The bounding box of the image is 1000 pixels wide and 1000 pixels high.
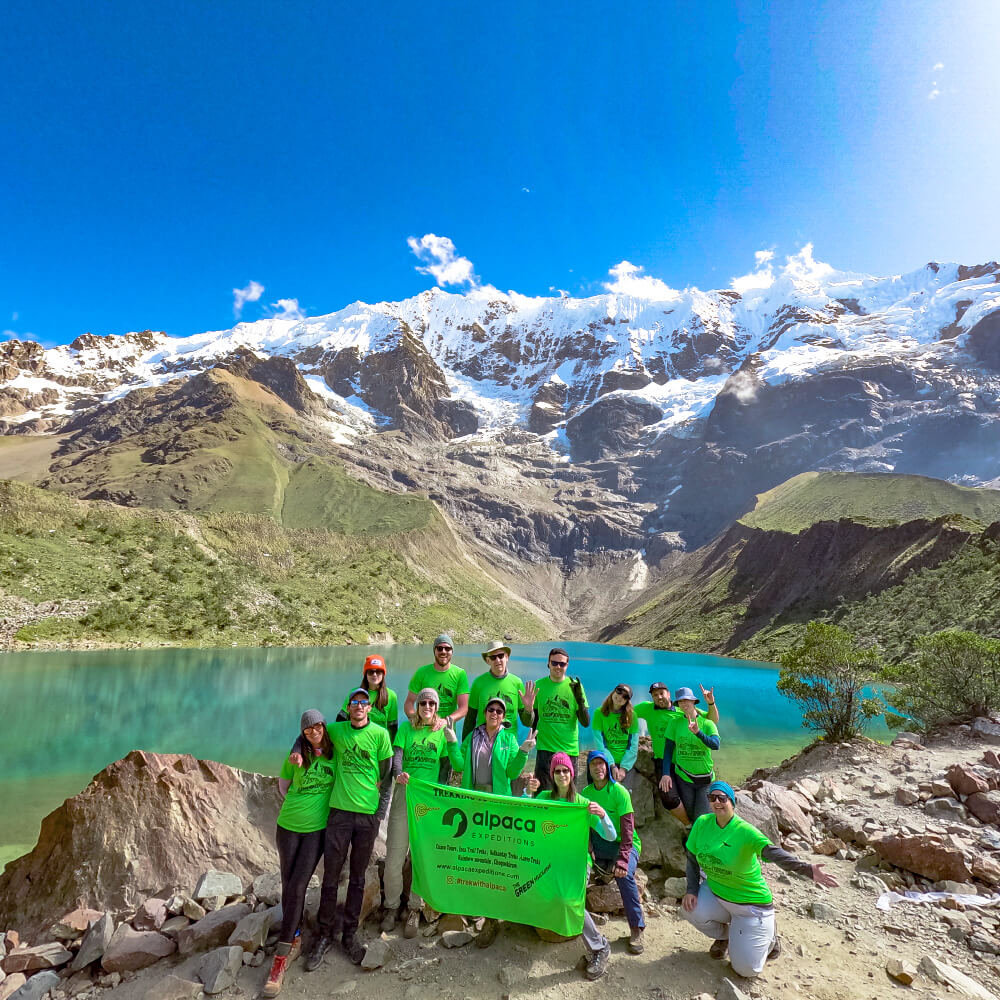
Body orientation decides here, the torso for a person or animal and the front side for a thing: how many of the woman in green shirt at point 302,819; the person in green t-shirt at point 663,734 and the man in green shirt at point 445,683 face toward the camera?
3

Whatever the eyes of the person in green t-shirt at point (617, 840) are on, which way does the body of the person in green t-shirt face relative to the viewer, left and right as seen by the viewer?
facing the viewer and to the left of the viewer

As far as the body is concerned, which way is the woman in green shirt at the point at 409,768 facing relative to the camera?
toward the camera

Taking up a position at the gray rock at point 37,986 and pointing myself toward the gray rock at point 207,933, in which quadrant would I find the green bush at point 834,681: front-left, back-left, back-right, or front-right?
front-left

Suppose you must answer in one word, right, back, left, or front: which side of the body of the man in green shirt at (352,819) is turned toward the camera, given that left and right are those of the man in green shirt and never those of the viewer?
front

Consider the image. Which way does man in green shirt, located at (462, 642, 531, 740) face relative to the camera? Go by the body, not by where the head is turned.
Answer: toward the camera

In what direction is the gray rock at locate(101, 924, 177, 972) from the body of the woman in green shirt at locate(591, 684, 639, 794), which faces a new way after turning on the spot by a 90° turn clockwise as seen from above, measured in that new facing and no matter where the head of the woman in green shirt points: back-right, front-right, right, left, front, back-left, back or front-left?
front-left

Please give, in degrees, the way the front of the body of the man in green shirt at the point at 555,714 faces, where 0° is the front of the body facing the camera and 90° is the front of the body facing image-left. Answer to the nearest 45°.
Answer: approximately 0°

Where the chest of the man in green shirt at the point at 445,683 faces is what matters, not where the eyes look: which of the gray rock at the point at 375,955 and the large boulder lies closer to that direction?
the gray rock
